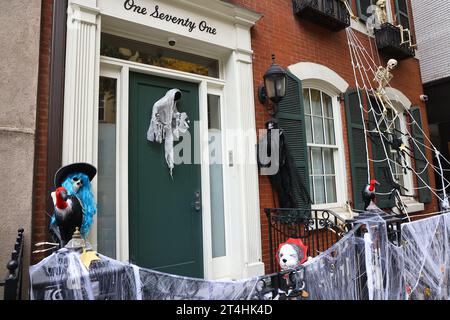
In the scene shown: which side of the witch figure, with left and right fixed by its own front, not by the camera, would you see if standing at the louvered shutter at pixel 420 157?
left

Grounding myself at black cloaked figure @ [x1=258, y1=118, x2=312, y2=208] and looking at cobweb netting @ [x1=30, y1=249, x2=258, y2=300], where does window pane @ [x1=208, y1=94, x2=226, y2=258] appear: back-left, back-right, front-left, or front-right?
front-right

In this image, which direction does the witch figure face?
toward the camera

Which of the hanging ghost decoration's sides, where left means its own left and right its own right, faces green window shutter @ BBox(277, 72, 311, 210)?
left

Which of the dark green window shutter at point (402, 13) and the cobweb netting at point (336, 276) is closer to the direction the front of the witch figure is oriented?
the cobweb netting

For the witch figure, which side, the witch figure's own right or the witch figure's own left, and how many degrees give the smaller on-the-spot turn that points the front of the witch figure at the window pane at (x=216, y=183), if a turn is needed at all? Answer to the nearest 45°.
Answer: approximately 135° to the witch figure's own left

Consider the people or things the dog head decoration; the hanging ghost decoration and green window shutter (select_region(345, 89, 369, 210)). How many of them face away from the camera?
0

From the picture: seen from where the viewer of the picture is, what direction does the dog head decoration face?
facing the viewer and to the left of the viewer

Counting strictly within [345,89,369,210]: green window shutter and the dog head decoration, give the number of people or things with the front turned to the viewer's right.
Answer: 0

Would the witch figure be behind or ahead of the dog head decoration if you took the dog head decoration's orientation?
ahead

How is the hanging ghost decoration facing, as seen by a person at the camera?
facing the viewer and to the right of the viewer

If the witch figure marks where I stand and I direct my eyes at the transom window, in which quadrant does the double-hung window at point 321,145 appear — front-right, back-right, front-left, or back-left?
front-right

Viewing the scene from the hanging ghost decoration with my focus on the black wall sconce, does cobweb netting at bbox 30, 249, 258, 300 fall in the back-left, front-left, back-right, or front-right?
back-right

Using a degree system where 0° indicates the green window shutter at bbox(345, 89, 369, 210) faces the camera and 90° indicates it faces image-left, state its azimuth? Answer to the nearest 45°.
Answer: approximately 45°
